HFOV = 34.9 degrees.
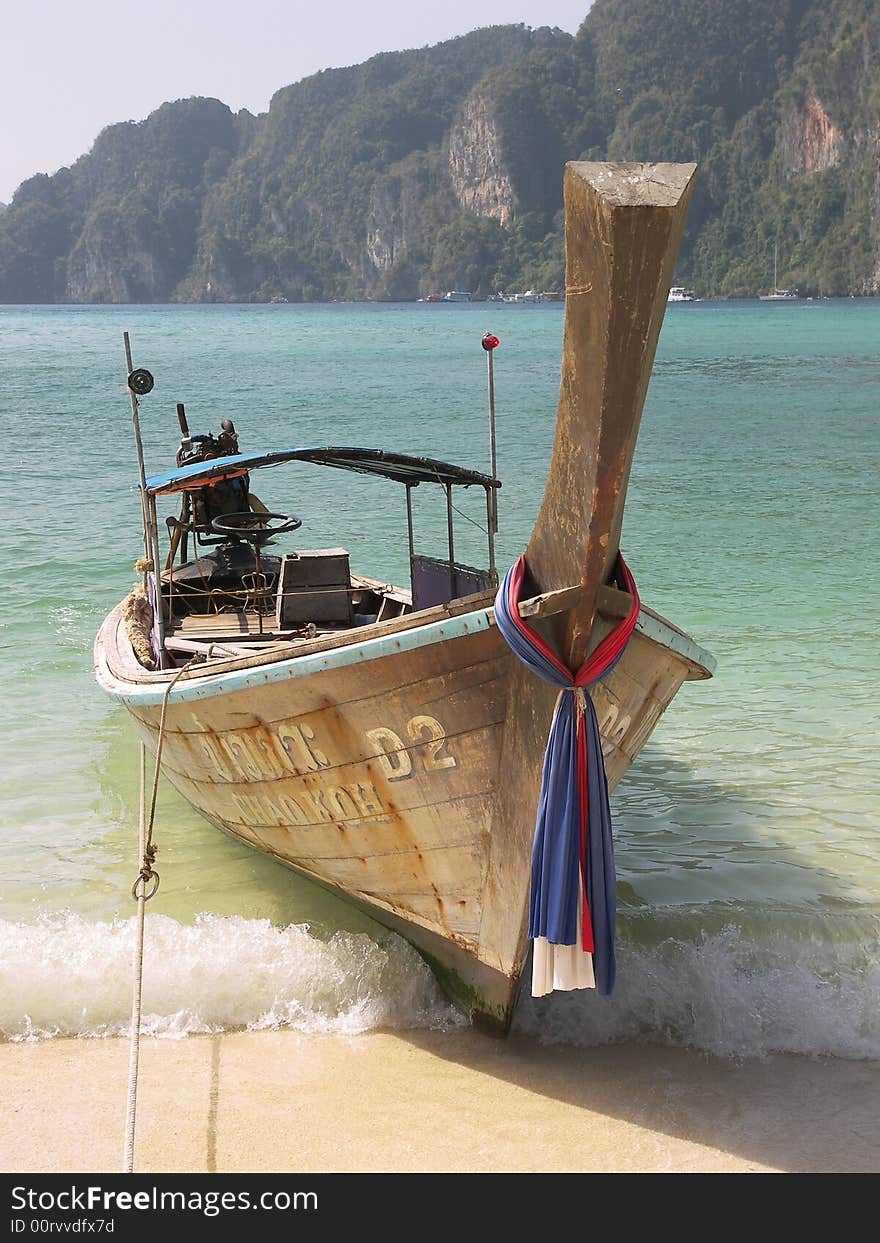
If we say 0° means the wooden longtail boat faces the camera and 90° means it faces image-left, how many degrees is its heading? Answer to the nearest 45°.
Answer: approximately 315°
